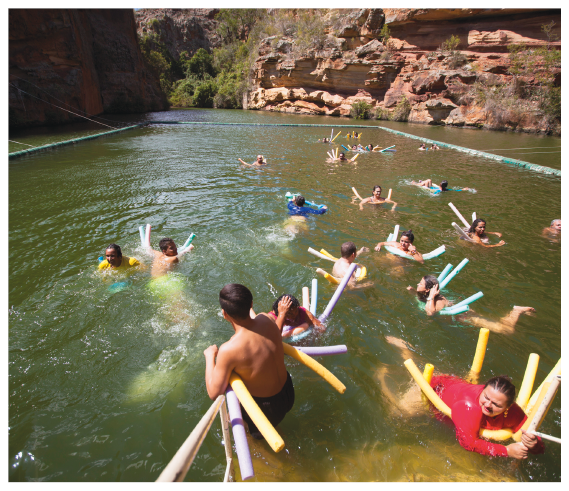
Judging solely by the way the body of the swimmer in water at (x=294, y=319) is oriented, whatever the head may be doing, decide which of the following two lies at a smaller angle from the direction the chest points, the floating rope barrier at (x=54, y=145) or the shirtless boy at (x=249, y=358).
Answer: the shirtless boy

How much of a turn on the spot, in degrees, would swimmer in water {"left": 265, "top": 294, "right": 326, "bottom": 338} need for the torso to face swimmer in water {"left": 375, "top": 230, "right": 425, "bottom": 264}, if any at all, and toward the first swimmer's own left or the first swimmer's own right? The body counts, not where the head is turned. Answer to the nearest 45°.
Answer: approximately 135° to the first swimmer's own left

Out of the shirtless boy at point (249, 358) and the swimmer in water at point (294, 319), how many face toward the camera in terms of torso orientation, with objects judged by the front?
1

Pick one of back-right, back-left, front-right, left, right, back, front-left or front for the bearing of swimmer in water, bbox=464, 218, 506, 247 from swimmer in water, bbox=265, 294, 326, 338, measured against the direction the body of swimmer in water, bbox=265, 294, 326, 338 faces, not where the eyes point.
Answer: back-left

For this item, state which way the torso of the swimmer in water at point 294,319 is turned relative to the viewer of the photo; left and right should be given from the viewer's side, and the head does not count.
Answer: facing the viewer

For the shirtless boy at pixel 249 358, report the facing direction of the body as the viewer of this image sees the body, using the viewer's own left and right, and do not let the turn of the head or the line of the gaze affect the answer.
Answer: facing away from the viewer and to the left of the viewer

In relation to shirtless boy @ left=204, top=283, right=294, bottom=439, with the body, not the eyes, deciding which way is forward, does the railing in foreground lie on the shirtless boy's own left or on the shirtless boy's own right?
on the shirtless boy's own left

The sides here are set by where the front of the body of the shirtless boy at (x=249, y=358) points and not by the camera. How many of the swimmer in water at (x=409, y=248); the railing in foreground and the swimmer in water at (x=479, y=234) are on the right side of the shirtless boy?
2

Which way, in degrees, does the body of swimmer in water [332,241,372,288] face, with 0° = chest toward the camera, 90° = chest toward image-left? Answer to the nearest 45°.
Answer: approximately 225°

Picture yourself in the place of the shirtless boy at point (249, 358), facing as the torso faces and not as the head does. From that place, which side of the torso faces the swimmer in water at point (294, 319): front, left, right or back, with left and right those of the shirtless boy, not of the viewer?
right

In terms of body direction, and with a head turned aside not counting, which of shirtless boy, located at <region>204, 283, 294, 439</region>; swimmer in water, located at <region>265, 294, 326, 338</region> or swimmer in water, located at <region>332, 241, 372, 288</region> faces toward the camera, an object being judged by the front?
swimmer in water, located at <region>265, 294, 326, 338</region>

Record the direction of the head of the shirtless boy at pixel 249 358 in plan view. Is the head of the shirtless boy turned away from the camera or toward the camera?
away from the camera

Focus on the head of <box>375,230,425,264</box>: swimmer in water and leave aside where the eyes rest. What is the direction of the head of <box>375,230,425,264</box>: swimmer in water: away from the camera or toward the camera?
toward the camera

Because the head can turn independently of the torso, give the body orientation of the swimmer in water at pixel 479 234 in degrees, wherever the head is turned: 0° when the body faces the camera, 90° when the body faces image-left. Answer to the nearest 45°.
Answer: approximately 315°

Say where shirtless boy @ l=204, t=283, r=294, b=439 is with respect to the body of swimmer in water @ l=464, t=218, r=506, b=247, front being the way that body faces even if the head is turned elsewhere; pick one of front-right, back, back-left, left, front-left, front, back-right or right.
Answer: front-right

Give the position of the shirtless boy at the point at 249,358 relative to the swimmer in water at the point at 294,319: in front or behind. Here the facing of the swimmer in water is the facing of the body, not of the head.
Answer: in front
